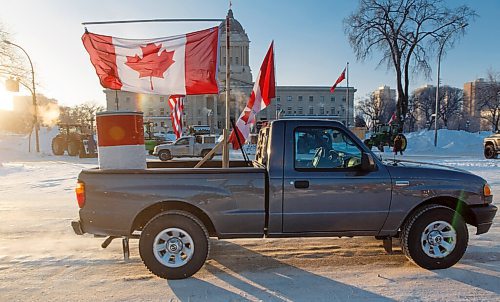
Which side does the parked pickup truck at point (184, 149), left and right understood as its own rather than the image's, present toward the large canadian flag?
left

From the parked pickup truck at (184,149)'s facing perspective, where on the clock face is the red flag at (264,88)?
The red flag is roughly at 9 o'clock from the parked pickup truck.

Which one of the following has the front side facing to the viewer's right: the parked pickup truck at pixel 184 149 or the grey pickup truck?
the grey pickup truck

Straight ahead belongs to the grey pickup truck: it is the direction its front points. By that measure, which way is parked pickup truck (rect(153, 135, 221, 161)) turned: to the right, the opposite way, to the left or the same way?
the opposite way

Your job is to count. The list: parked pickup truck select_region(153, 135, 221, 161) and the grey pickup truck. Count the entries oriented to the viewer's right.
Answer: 1

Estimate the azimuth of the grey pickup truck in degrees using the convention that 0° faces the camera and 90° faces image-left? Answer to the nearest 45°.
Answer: approximately 270°

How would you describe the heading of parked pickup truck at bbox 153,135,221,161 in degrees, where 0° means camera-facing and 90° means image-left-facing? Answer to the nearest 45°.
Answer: approximately 90°
